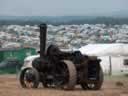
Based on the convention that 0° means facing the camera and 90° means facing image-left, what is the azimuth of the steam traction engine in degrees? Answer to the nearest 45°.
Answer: approximately 135°
